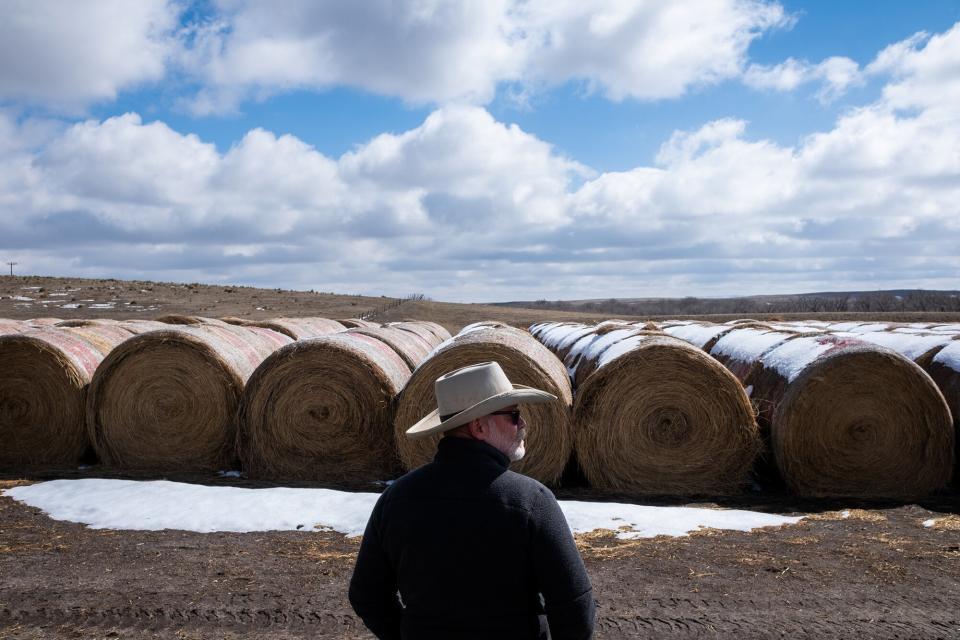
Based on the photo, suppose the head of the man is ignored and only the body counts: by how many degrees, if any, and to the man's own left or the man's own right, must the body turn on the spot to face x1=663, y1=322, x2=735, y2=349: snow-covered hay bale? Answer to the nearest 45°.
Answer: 0° — they already face it

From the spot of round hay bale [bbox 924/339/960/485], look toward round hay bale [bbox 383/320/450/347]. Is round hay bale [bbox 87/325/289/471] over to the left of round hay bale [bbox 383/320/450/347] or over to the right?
left

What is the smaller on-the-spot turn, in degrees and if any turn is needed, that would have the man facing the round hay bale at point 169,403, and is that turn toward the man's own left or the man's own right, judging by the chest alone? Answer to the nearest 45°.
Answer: approximately 45° to the man's own left

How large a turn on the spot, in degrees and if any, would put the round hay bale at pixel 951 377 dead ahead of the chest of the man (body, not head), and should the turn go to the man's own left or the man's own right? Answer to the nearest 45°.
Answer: approximately 45° to the man's own right

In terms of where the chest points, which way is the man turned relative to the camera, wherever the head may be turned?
away from the camera

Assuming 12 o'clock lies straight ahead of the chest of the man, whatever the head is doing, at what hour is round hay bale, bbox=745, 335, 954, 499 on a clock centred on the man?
The round hay bale is roughly at 1 o'clock from the man.
